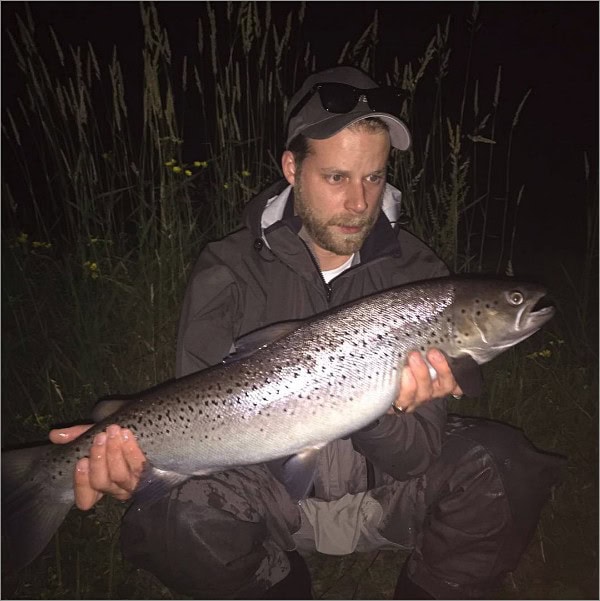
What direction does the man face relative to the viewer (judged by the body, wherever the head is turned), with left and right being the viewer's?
facing the viewer

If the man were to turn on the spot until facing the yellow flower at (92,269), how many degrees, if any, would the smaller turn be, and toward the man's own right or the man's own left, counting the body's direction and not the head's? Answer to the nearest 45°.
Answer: approximately 135° to the man's own right

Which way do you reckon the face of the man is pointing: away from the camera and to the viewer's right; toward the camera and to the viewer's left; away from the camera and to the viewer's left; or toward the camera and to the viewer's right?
toward the camera and to the viewer's right
